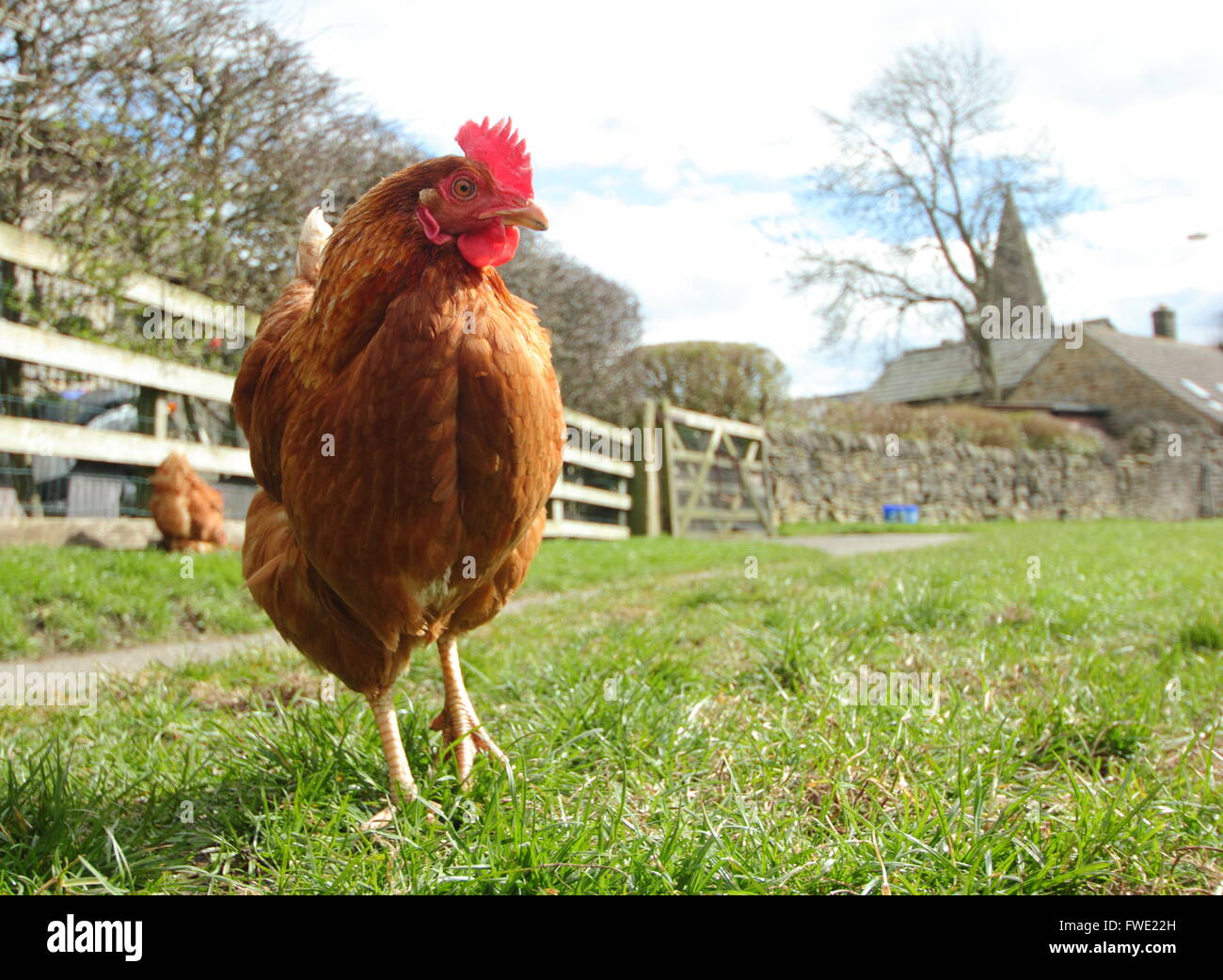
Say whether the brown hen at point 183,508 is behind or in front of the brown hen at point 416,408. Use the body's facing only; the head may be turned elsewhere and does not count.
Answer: behind

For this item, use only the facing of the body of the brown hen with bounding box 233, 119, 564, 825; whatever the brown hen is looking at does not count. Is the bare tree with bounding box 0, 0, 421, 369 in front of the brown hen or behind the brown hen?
behind

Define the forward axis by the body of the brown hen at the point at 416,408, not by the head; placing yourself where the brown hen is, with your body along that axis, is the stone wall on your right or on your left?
on your left

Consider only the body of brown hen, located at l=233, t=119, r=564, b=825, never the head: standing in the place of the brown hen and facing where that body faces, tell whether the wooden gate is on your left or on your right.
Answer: on your left

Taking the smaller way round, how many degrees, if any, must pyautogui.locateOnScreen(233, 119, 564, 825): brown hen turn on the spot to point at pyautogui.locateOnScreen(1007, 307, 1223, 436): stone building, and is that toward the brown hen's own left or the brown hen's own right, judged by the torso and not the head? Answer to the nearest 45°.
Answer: approximately 90° to the brown hen's own left

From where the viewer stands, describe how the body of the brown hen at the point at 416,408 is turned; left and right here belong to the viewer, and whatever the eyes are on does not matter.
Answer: facing the viewer and to the right of the viewer
